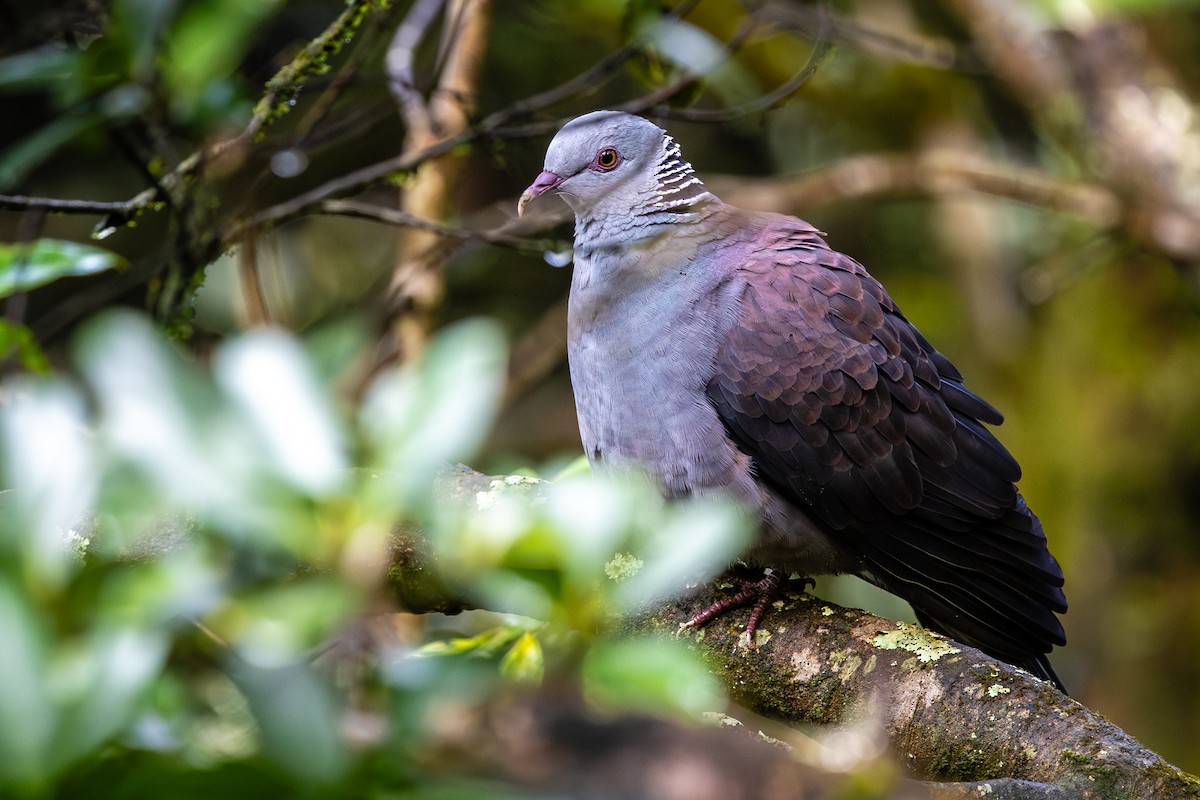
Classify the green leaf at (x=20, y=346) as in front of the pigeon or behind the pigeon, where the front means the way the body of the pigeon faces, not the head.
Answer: in front

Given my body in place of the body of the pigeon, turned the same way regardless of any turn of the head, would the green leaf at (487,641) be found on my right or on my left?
on my left

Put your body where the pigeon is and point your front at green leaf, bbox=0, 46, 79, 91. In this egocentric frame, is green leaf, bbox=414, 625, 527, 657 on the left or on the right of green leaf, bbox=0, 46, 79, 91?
left

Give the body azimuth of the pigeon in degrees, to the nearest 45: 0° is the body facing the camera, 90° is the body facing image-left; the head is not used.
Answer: approximately 90°
